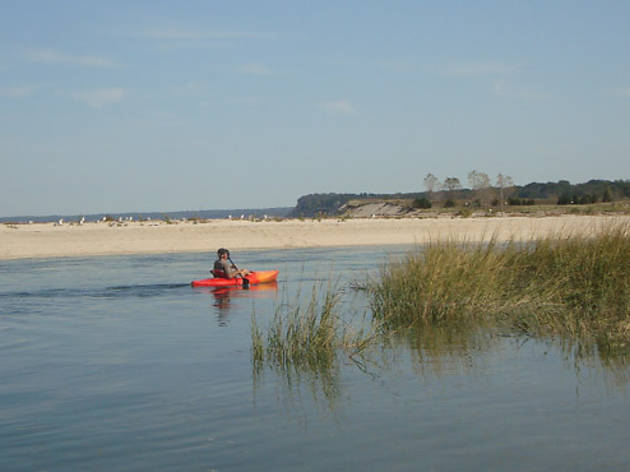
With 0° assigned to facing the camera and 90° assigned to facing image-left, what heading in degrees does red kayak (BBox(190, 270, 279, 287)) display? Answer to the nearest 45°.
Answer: approximately 270°

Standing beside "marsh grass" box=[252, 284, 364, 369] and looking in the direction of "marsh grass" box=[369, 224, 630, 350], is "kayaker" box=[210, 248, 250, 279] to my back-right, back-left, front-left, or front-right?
front-left

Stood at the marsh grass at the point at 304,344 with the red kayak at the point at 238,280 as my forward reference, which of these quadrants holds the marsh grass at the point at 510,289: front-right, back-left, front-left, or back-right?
front-right

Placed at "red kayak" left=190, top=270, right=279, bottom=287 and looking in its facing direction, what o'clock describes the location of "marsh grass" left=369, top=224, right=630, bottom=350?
The marsh grass is roughly at 2 o'clock from the red kayak.

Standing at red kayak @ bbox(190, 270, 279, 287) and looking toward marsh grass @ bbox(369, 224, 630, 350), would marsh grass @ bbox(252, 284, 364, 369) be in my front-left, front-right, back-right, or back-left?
front-right

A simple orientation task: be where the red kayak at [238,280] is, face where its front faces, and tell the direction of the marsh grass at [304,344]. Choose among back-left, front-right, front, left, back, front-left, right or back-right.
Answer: right

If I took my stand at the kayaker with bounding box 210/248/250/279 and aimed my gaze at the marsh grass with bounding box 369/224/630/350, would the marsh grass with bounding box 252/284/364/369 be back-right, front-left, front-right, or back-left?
front-right
